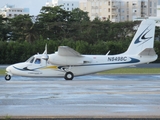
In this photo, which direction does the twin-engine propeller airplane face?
to the viewer's left
